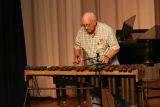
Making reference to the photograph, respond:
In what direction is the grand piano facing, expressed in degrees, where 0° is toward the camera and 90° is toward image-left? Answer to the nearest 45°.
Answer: approximately 90°

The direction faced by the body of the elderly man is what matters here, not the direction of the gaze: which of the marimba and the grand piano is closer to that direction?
the marimba

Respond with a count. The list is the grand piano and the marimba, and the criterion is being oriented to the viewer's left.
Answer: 1

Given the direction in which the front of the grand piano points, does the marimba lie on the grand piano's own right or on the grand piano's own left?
on the grand piano's own left

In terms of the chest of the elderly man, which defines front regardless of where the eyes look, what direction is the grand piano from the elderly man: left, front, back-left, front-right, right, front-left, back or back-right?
back

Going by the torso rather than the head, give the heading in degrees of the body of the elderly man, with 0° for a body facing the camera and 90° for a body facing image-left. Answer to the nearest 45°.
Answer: approximately 45°

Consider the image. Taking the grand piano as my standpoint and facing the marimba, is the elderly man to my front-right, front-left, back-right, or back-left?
front-right

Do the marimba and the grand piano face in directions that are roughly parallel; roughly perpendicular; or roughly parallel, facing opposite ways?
roughly perpendicular
